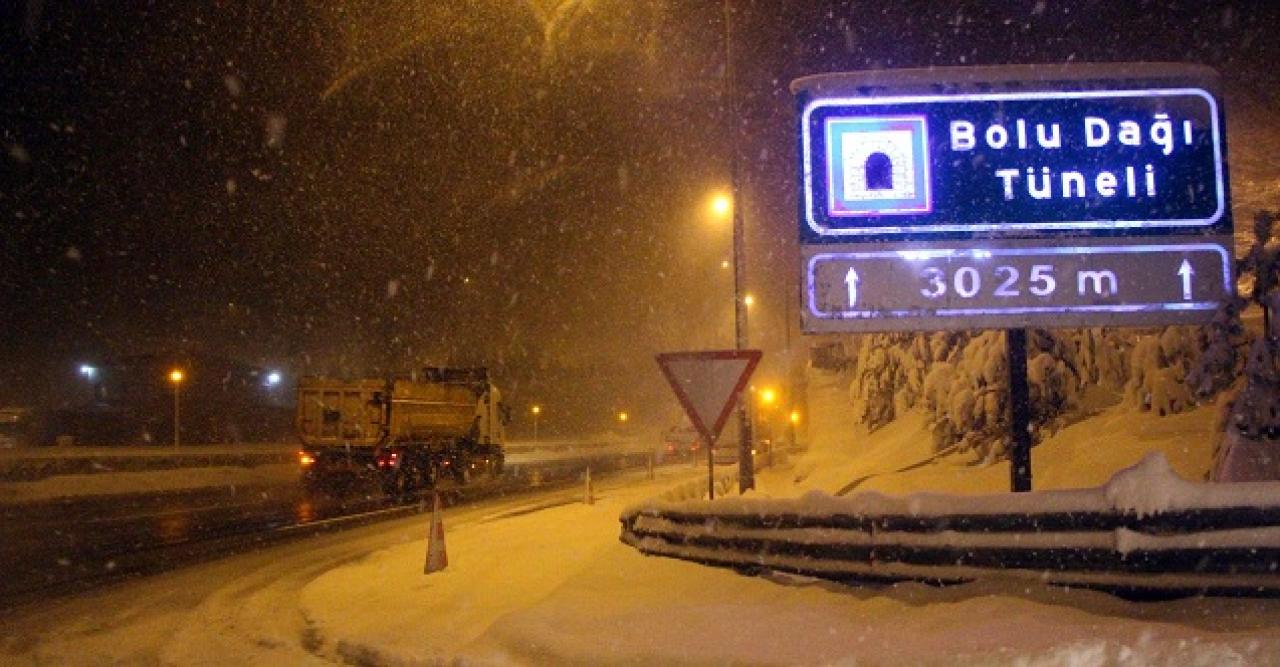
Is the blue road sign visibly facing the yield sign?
no

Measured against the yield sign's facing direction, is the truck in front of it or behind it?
behind

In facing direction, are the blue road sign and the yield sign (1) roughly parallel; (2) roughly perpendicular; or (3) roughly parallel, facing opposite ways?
roughly parallel

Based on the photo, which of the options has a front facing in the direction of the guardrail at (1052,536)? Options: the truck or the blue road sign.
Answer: the blue road sign

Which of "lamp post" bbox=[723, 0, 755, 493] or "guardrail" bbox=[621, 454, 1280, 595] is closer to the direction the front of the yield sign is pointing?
the guardrail

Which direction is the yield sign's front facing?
toward the camera

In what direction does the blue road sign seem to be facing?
toward the camera

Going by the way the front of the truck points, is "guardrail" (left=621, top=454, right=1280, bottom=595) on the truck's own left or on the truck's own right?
on the truck's own right

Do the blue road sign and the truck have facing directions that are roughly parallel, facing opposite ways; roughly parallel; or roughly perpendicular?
roughly parallel, facing opposite ways

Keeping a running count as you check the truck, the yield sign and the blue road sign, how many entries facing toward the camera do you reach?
2

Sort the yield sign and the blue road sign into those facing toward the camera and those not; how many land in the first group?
2

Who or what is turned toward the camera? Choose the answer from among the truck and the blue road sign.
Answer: the blue road sign

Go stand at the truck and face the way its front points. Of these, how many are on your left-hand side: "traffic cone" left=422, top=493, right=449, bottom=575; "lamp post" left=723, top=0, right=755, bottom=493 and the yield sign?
0

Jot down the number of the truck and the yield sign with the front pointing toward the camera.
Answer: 1

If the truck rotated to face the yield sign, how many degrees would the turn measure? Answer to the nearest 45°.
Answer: approximately 135° to its right

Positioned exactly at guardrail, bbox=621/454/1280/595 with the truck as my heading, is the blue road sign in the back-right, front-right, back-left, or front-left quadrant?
front-right

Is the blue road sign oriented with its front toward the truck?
no

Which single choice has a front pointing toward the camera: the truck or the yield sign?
the yield sign
